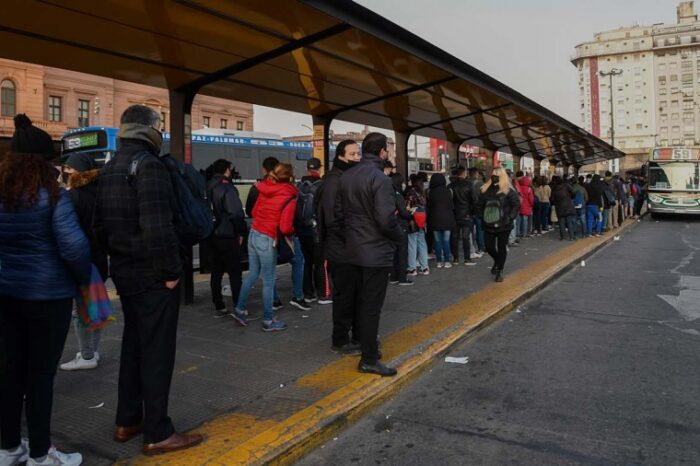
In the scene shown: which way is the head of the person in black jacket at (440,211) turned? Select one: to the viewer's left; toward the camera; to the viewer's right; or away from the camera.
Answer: away from the camera

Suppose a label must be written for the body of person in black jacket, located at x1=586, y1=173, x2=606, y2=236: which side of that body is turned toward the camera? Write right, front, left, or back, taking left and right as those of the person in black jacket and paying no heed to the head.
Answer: back

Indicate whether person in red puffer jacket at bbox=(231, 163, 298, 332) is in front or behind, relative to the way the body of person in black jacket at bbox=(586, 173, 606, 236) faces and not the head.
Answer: behind

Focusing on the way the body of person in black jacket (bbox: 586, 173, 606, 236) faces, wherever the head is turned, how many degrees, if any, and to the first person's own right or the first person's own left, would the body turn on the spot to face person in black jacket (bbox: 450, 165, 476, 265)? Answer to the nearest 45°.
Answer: approximately 180°

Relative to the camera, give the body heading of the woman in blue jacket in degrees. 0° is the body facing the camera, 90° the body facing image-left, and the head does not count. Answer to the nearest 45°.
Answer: approximately 225°

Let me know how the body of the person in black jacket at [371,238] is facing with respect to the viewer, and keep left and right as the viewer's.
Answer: facing away from the viewer and to the right of the viewer

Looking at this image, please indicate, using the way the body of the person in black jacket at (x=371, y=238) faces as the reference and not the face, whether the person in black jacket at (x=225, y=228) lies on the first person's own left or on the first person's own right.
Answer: on the first person's own left

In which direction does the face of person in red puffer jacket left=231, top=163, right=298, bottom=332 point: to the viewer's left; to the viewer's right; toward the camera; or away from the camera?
away from the camera

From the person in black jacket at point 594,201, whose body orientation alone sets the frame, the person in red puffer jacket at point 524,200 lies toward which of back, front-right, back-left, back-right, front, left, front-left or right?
back-left

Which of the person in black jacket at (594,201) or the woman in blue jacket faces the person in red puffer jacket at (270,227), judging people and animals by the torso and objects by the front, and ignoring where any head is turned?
the woman in blue jacket
